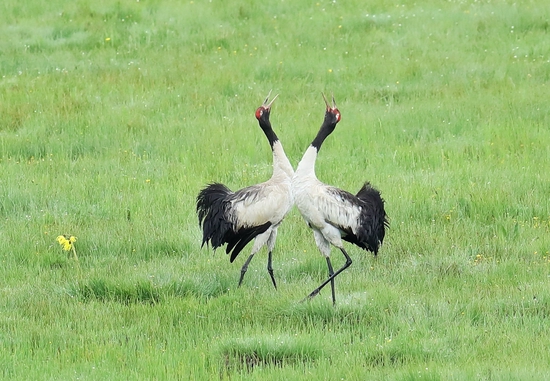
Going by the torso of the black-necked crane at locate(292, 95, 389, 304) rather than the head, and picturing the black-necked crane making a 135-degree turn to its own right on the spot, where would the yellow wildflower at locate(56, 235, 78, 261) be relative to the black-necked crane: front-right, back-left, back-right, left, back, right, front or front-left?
back-left

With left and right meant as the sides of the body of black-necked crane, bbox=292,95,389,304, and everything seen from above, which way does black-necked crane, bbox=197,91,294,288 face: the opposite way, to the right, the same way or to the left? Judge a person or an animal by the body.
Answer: the opposite way

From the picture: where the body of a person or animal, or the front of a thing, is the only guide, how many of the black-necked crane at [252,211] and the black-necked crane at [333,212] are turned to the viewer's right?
1

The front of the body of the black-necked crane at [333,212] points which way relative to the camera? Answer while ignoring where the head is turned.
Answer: to the viewer's left

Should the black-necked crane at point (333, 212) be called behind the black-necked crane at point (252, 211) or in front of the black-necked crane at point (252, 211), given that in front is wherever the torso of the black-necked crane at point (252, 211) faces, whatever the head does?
in front

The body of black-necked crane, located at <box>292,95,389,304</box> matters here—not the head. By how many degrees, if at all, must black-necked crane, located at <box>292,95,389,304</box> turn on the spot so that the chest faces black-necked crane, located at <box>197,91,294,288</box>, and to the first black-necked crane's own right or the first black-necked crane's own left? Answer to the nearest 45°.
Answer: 0° — it already faces it

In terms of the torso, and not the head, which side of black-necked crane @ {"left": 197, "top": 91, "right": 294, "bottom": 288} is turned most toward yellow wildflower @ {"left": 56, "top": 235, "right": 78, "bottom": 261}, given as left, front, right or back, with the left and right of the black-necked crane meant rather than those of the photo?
back

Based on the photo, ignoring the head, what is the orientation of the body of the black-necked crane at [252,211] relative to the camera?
to the viewer's right
